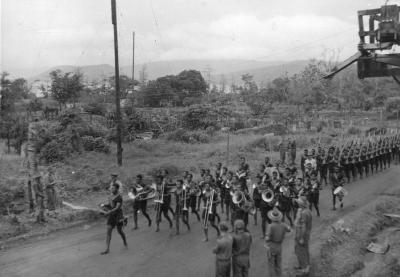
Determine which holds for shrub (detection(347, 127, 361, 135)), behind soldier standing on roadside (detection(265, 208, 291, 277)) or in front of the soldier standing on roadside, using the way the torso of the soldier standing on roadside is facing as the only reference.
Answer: in front

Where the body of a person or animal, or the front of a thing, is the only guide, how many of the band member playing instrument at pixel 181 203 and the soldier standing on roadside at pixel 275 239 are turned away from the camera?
1

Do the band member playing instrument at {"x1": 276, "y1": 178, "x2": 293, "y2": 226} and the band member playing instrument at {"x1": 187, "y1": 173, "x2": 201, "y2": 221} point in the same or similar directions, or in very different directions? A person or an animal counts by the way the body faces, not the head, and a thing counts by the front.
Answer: same or similar directions

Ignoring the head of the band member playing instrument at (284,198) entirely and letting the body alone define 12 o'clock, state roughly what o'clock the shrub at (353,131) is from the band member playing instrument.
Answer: The shrub is roughly at 5 o'clock from the band member playing instrument.

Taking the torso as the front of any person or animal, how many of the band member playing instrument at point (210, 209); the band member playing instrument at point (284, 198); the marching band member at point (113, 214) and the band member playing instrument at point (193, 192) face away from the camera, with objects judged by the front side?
0

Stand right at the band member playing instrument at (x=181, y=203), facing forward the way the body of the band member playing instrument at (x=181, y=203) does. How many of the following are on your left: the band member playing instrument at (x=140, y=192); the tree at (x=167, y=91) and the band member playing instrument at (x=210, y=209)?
1

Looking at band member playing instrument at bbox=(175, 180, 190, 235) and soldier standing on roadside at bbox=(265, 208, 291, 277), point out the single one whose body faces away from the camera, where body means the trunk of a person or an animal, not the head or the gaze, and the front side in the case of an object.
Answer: the soldier standing on roadside

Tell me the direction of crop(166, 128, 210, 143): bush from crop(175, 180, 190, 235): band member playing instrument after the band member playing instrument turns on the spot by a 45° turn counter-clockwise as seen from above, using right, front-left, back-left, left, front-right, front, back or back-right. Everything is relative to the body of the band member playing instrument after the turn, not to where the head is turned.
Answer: back

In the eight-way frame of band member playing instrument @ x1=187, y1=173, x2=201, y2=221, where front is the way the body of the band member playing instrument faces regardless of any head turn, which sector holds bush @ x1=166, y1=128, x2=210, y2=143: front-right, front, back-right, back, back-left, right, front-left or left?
back-right

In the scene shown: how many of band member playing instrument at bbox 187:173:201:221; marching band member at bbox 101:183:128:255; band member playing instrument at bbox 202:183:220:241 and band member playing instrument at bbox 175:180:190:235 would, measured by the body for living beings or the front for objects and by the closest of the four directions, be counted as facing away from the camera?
0

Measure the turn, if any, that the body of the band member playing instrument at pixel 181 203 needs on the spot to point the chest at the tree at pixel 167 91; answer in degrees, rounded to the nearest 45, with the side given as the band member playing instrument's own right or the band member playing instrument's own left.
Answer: approximately 135° to the band member playing instrument's own right

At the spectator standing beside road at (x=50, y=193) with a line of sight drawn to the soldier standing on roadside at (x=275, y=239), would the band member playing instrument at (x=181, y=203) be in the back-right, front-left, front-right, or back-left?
front-left

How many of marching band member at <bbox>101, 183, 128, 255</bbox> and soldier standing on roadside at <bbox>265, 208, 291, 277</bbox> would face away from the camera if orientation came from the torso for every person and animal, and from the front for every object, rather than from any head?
1

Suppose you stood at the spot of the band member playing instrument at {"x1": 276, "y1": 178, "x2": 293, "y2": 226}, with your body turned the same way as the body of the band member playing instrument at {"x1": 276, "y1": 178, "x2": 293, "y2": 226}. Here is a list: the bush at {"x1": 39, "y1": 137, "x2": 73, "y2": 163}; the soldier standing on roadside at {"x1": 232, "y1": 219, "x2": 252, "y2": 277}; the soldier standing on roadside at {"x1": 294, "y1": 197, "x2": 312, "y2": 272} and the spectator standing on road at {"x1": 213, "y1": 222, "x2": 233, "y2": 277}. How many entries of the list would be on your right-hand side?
1

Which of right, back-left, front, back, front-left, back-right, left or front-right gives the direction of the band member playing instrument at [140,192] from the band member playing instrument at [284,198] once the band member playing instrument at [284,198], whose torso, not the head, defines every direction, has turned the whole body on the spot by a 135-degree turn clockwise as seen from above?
left

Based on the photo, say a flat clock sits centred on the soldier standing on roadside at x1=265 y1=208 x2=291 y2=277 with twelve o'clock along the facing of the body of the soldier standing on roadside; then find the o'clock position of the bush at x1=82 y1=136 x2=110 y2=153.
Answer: The bush is roughly at 11 o'clock from the soldier standing on roadside.

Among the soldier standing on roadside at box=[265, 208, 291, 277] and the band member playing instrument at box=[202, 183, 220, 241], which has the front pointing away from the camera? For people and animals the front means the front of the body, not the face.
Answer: the soldier standing on roadside

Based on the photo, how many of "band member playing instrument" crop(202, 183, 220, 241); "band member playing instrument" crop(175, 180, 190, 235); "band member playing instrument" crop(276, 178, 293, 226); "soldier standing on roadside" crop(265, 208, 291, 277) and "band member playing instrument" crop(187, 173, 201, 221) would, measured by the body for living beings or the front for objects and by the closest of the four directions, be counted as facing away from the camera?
1

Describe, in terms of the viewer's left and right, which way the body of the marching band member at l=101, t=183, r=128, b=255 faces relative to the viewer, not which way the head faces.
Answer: facing the viewer and to the left of the viewer
